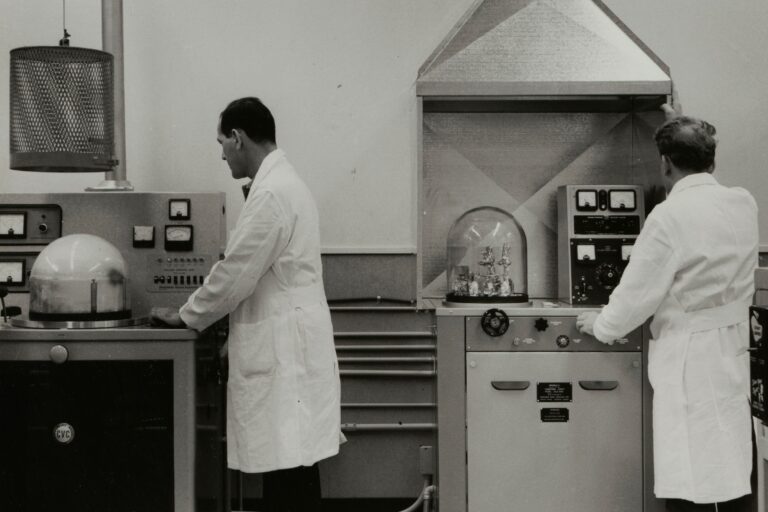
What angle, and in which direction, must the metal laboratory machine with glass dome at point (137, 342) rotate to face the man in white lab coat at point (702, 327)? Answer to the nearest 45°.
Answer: approximately 45° to its left

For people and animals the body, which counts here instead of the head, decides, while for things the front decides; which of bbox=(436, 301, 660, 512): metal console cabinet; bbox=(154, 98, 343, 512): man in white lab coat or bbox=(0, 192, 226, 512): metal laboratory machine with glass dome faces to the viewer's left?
the man in white lab coat

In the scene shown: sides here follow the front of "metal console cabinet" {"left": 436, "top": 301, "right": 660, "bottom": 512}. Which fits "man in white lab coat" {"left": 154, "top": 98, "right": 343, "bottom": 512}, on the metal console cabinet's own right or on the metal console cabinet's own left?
on the metal console cabinet's own right

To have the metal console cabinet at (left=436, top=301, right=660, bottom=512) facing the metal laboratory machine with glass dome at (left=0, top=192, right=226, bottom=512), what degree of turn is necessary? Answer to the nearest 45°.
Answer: approximately 90° to its right

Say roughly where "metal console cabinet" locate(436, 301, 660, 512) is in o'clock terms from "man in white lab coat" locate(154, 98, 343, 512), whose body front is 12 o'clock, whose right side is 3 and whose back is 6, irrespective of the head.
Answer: The metal console cabinet is roughly at 6 o'clock from the man in white lab coat.

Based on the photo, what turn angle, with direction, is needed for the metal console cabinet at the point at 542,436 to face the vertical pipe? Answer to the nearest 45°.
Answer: approximately 90° to its right

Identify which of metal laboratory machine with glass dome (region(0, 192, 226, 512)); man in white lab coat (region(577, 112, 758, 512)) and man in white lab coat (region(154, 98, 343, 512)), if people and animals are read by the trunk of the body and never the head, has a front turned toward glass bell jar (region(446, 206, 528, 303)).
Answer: man in white lab coat (region(577, 112, 758, 512))

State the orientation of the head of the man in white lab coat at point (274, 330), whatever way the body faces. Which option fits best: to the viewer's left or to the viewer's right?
to the viewer's left

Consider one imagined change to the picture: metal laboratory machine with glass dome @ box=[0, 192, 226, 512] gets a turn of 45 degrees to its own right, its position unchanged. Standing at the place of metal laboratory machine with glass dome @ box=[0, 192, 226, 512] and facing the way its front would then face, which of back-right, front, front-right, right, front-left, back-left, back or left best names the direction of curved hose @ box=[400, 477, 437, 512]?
back-left

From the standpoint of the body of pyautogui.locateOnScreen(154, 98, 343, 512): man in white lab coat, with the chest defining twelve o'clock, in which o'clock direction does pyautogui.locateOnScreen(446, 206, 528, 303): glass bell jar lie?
The glass bell jar is roughly at 5 o'clock from the man in white lab coat.

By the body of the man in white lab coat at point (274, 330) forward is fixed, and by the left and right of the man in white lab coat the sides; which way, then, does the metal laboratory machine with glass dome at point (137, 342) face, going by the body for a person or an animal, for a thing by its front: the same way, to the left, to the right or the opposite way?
to the left

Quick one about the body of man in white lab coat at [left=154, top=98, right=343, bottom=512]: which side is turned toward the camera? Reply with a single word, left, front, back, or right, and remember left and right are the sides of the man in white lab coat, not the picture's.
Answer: left

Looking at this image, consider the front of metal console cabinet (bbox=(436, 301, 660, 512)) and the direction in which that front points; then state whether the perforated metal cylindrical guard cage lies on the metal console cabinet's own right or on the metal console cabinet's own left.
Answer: on the metal console cabinet's own right

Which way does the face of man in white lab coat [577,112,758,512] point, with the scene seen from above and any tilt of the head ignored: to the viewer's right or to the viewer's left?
to the viewer's left

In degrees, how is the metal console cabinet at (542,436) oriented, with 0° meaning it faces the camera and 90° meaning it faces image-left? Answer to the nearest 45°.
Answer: approximately 0°

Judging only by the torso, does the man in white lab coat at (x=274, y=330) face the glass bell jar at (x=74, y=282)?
yes
